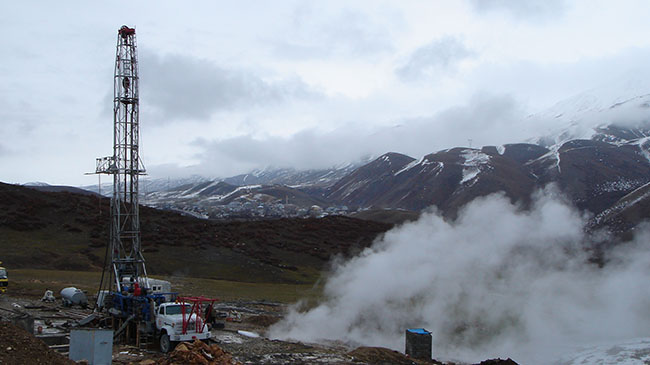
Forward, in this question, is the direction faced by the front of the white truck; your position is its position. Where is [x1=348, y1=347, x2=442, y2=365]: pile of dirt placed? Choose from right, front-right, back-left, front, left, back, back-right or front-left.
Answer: front-left

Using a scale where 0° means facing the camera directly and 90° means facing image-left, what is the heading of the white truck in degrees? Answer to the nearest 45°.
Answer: approximately 315°

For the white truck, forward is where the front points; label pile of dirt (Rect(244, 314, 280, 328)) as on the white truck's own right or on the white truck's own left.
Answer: on the white truck's own left

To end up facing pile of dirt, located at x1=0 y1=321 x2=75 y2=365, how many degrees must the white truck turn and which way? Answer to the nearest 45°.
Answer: approximately 90° to its right

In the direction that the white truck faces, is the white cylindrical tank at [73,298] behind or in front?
behind

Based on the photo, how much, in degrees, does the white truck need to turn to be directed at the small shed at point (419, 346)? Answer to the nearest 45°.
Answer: approximately 45° to its left

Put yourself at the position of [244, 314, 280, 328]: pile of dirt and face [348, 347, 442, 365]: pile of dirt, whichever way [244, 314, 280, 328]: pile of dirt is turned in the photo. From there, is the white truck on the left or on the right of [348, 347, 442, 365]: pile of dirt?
right

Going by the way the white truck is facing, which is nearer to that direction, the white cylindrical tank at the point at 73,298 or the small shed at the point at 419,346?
the small shed
